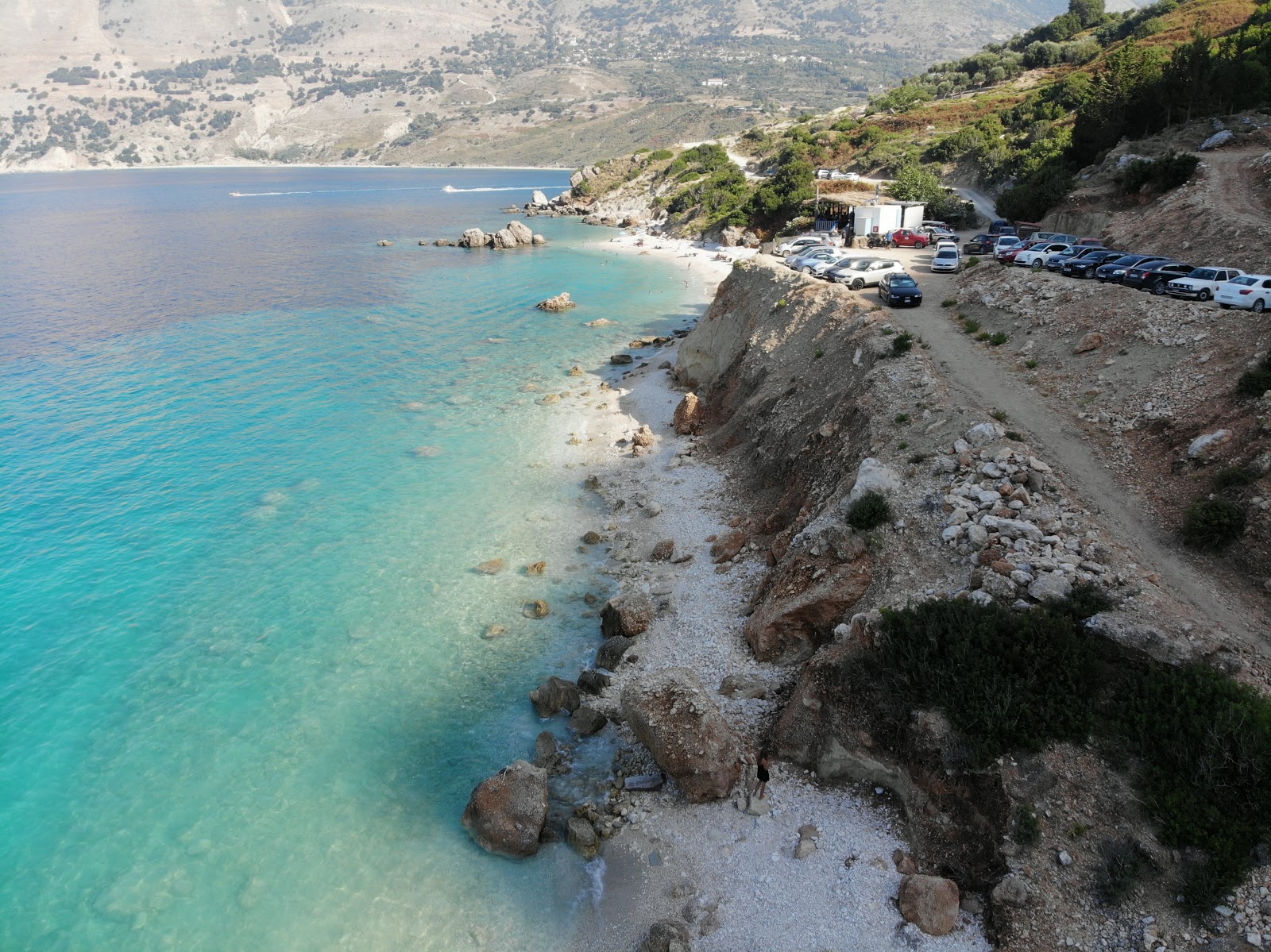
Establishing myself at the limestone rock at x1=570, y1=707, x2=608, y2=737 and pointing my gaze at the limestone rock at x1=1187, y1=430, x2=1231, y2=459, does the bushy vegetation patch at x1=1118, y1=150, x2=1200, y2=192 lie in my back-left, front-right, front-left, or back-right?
front-left

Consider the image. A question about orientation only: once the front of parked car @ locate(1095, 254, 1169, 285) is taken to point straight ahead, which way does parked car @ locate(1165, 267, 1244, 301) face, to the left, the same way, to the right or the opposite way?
the same way

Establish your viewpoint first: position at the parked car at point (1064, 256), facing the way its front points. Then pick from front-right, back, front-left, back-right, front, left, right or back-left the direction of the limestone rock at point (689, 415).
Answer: front

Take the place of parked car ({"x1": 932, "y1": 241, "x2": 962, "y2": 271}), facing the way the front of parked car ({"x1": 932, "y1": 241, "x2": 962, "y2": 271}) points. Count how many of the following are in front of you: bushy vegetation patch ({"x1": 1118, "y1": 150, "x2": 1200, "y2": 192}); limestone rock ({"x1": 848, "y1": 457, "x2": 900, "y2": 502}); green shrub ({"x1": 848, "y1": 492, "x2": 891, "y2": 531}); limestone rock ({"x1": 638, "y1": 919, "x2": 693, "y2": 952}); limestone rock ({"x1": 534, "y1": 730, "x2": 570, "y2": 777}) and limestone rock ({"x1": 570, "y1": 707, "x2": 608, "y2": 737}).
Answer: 5

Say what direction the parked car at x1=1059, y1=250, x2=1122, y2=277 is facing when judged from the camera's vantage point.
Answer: facing the viewer and to the left of the viewer

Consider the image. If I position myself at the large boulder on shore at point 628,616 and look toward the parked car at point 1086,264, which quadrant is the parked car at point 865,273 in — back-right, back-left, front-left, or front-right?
front-left

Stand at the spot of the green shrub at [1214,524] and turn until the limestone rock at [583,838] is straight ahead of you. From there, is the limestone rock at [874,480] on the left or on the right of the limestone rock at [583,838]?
right

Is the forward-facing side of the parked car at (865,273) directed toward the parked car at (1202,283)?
no

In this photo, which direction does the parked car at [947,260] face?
toward the camera

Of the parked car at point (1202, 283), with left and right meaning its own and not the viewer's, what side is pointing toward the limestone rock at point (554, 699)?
front

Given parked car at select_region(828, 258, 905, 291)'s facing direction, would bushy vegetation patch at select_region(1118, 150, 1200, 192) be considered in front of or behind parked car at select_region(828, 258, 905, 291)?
behind

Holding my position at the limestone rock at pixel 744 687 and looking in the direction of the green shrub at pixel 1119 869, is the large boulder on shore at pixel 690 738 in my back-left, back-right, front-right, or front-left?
front-right

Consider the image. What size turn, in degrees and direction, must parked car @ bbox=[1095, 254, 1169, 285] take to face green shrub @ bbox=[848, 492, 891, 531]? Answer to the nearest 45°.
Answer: approximately 45° to its left
